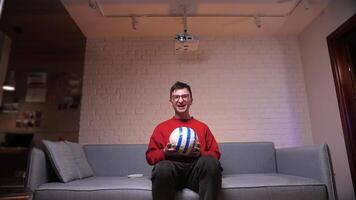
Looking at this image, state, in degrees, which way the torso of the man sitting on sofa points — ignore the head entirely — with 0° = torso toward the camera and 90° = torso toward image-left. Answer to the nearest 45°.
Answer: approximately 0°

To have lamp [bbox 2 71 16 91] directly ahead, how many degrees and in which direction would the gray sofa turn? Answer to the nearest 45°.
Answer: approximately 90° to its right
